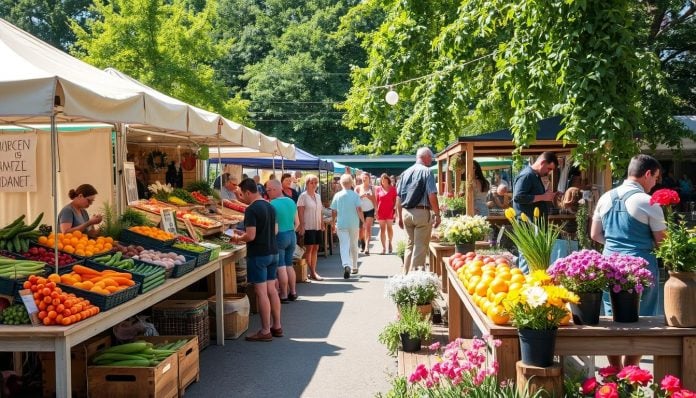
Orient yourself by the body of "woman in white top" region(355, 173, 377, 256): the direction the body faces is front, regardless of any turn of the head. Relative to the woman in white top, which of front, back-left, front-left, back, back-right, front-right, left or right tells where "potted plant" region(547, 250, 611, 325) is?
front

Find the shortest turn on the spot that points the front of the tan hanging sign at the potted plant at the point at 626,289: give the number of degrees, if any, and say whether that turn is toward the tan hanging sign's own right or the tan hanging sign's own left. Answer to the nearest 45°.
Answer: approximately 45° to the tan hanging sign's own left

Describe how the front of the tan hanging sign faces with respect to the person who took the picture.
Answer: facing the viewer

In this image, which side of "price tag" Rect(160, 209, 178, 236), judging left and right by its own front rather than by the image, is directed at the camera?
front

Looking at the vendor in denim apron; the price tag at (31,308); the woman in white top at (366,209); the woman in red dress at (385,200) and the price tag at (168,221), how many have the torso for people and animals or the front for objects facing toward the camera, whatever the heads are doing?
4

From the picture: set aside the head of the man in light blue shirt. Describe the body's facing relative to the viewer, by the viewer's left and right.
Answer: facing away from the viewer

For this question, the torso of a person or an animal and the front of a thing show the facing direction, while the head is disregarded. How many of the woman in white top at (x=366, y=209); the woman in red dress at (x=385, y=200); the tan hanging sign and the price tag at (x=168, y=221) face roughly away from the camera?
0

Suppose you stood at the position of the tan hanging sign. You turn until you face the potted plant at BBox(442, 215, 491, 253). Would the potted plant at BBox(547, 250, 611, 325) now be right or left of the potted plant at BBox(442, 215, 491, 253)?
right

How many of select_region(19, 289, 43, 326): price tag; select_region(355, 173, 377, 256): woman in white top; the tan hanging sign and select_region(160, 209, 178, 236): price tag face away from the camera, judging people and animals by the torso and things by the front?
0

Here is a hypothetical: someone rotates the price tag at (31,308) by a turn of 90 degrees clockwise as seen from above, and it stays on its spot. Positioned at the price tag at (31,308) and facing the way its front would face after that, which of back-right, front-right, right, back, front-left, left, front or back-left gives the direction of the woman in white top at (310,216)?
back-right
